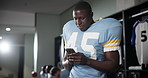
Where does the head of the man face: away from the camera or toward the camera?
toward the camera

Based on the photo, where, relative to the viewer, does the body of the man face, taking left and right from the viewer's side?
facing the viewer and to the left of the viewer
